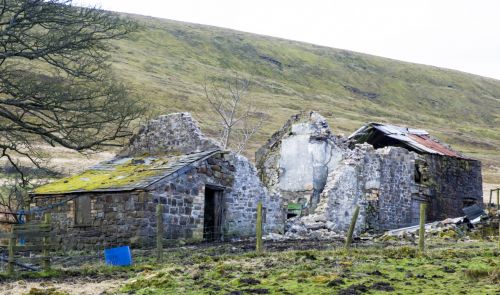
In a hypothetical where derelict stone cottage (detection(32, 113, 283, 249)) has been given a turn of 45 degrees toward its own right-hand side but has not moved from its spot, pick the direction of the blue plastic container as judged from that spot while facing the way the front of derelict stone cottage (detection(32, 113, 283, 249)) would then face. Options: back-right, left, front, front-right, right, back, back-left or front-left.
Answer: front

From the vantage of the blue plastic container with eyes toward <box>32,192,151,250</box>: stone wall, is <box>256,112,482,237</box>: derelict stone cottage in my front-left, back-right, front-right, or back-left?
front-right

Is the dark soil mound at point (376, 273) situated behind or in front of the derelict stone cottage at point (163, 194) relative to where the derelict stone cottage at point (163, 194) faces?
in front

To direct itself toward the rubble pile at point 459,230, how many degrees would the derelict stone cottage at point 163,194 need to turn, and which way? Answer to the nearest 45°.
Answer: approximately 45° to its left

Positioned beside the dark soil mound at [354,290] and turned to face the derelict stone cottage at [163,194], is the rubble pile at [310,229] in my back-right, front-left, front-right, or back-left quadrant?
front-right

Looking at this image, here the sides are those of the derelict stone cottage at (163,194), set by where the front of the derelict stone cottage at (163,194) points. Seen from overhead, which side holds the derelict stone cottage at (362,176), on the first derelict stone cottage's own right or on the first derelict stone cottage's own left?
on the first derelict stone cottage's own left

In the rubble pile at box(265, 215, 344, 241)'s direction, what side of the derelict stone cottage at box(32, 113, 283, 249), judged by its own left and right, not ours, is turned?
left

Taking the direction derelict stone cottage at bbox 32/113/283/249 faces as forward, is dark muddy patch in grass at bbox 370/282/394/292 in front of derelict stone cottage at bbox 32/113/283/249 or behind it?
in front

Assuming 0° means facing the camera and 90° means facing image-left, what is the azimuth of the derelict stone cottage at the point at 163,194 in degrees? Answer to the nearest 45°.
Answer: approximately 315°
